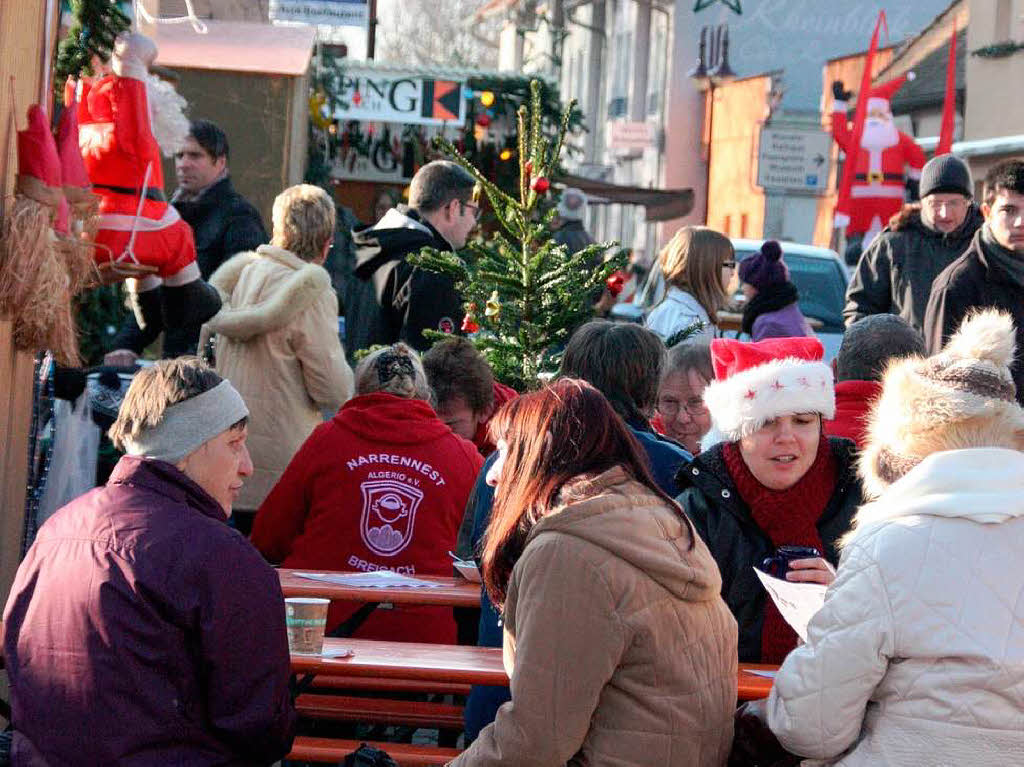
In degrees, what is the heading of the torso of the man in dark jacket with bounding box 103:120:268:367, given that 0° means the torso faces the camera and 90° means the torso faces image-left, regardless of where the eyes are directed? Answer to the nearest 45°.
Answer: approximately 45°

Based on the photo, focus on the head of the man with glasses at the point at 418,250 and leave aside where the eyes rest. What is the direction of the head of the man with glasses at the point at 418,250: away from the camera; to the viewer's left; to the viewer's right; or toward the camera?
to the viewer's right

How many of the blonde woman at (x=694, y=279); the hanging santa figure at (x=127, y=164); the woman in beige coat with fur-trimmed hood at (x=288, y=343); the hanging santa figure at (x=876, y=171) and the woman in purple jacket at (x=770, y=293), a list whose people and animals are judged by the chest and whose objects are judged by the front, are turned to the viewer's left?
1

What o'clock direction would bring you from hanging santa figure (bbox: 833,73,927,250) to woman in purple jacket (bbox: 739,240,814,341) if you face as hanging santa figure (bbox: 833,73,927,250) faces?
The woman in purple jacket is roughly at 12 o'clock from the hanging santa figure.

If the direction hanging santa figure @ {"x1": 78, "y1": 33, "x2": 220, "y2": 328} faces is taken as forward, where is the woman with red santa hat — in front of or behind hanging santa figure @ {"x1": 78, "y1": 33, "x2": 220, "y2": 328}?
in front

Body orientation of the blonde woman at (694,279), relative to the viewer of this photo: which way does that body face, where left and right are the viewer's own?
facing to the right of the viewer

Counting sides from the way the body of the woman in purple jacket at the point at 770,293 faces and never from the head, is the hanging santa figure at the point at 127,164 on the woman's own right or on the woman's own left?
on the woman's own left

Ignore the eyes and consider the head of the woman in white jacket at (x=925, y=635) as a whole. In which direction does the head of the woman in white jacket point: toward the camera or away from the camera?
away from the camera
